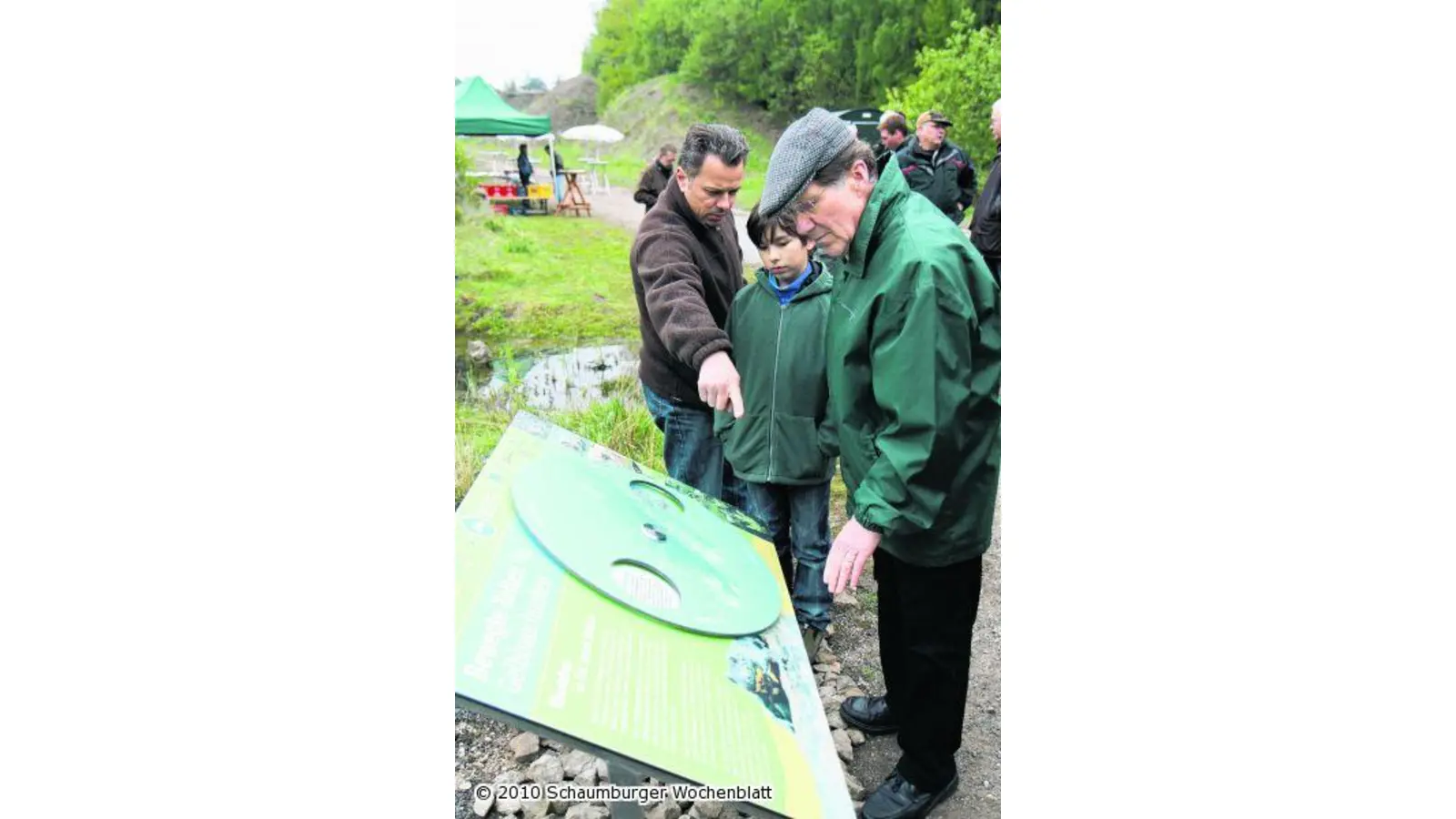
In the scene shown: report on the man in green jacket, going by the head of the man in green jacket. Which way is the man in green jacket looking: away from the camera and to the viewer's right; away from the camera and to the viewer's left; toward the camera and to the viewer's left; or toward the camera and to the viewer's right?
toward the camera and to the viewer's left

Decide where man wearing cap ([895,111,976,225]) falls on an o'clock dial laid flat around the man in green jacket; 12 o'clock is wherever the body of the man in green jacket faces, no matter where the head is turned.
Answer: The man wearing cap is roughly at 3 o'clock from the man in green jacket.

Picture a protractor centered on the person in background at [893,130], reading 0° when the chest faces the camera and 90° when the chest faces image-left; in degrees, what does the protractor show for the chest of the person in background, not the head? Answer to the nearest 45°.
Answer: approximately 0°

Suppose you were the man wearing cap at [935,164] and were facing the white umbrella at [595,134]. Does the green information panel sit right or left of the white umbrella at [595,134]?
left

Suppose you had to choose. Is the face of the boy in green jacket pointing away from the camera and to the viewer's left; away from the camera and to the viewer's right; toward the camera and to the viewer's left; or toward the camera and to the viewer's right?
toward the camera and to the viewer's left

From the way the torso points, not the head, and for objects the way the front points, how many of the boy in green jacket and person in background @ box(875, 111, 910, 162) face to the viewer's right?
0

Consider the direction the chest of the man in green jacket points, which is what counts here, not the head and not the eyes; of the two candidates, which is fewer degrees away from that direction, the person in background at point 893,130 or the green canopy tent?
the green canopy tent

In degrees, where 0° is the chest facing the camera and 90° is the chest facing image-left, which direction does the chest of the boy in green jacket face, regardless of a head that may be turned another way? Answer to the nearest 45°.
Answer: approximately 0°

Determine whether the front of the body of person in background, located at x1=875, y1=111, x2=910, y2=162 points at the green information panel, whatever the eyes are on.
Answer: yes
